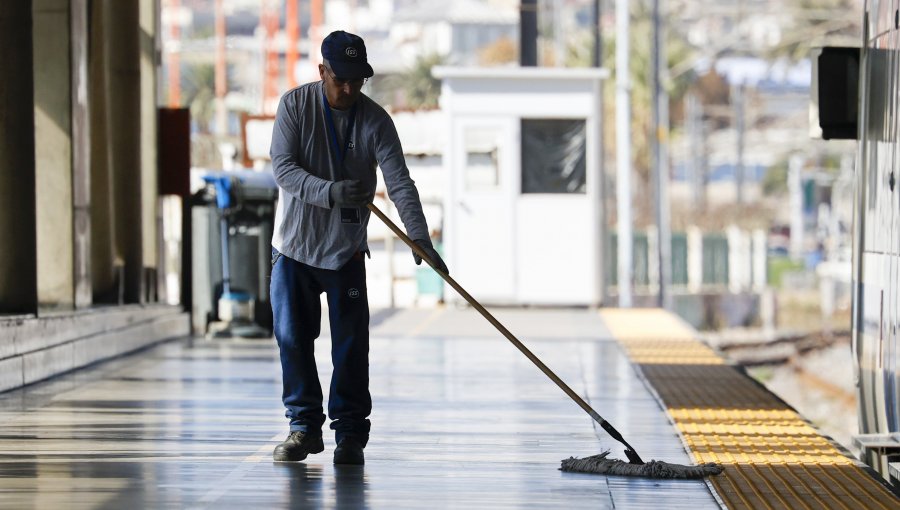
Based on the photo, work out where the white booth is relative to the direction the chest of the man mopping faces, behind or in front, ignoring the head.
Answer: behind

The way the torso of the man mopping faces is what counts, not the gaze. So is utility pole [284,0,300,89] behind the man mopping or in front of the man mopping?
behind

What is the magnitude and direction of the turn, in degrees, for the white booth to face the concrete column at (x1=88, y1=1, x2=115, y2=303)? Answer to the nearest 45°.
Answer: approximately 45° to its right

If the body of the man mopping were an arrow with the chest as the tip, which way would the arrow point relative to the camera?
toward the camera

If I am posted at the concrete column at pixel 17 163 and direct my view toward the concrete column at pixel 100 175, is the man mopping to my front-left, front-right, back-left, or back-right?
back-right

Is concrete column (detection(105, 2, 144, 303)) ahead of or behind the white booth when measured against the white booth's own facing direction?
ahead

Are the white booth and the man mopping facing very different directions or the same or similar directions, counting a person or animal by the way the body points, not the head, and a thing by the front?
same or similar directions

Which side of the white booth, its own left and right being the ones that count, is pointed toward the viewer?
front

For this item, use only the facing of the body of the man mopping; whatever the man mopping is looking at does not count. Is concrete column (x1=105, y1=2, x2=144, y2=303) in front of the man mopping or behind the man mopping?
behind

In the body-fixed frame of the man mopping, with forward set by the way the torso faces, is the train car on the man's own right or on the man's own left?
on the man's own left

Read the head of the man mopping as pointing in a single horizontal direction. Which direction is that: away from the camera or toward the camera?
toward the camera

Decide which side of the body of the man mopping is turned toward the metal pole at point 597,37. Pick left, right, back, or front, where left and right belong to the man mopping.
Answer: back

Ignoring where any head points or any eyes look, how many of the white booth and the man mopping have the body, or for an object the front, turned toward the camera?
2
